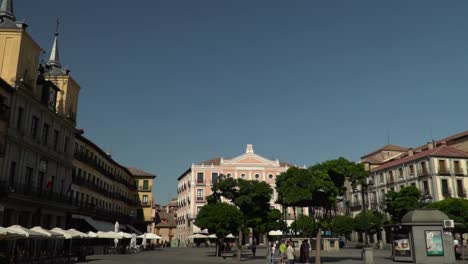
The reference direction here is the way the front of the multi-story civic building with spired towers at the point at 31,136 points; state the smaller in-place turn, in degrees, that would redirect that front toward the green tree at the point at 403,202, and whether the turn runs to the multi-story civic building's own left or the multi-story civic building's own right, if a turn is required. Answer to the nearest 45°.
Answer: approximately 45° to the multi-story civic building's own left

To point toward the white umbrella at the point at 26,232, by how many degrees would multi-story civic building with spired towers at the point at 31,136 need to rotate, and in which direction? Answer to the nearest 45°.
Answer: approximately 45° to its right

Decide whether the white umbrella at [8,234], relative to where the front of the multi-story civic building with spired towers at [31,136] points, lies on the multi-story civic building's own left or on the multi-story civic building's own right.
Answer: on the multi-story civic building's own right

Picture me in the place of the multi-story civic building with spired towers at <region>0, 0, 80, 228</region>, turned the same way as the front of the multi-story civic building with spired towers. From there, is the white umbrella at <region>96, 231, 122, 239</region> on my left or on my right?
on my left

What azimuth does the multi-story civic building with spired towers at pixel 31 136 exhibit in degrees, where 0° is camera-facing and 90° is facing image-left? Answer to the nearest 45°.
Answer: approximately 315°

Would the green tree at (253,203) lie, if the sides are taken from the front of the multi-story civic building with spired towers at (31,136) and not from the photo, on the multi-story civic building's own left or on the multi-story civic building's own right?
on the multi-story civic building's own left

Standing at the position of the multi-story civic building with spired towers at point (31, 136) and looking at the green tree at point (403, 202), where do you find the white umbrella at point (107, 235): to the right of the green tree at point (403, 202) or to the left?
left
